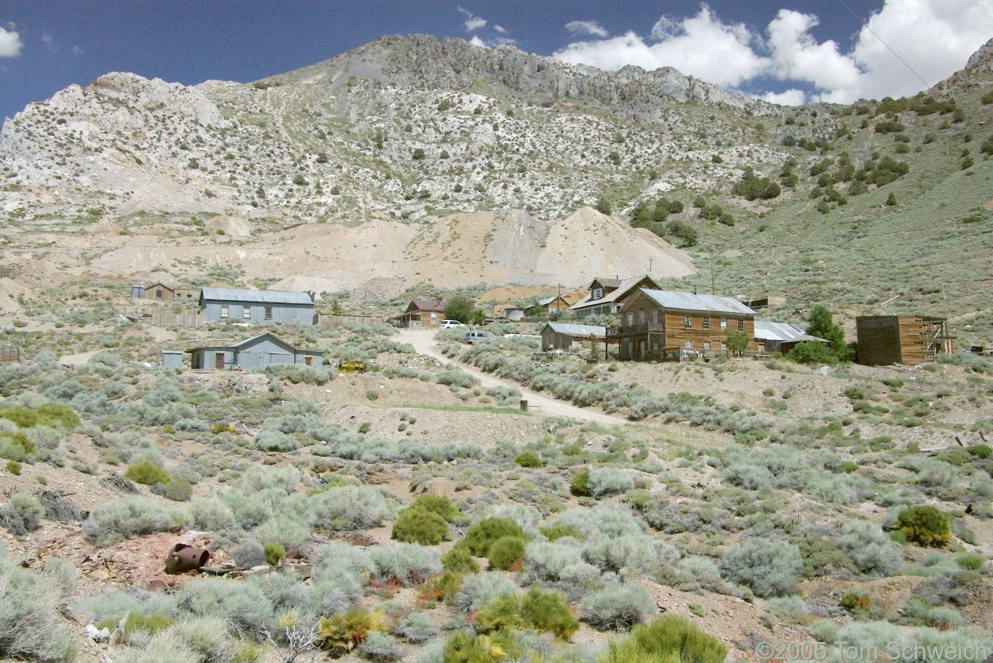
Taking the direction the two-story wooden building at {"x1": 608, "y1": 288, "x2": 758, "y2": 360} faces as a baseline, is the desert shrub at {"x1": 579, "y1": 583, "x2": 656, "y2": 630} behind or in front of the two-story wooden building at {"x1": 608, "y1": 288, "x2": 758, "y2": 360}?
in front

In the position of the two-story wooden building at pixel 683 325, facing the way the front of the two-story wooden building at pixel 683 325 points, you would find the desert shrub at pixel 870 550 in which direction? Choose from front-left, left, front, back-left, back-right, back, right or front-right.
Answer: front-left

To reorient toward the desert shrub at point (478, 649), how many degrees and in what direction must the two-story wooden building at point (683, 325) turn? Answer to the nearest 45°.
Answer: approximately 45° to its left

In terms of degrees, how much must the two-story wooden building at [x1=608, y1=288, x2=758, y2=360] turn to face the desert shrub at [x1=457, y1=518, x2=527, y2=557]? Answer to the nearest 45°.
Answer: approximately 45° to its left

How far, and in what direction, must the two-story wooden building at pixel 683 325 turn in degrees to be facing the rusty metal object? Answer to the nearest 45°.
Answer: approximately 45° to its left

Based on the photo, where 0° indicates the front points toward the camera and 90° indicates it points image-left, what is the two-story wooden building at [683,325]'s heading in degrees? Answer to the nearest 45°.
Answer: approximately 45°

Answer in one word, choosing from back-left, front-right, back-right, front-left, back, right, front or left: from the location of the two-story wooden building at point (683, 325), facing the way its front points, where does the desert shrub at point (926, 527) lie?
front-left

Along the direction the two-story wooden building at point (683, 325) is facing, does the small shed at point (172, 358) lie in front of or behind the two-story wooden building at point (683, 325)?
in front

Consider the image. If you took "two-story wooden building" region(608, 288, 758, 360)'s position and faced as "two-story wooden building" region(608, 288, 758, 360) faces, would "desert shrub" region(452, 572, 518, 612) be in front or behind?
in front
